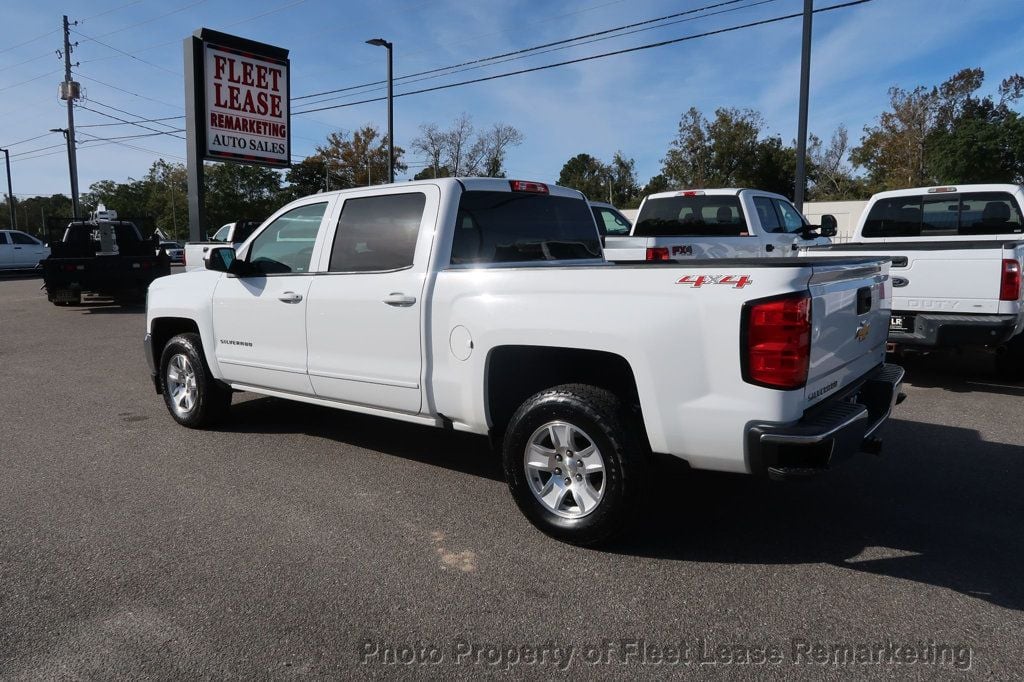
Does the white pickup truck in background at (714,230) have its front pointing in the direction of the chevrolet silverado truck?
no

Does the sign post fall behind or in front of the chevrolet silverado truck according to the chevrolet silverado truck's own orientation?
in front

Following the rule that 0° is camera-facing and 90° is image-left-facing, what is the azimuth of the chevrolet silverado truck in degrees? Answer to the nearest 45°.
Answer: approximately 135°

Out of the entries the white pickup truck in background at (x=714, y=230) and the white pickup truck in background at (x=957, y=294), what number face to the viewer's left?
0

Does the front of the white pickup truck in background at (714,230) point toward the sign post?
no

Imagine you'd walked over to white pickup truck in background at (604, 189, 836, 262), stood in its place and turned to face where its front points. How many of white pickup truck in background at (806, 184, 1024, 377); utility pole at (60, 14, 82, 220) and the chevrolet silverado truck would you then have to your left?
1

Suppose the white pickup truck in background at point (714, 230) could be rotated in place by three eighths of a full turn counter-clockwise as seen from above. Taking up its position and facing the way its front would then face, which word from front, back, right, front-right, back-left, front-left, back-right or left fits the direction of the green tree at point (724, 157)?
right

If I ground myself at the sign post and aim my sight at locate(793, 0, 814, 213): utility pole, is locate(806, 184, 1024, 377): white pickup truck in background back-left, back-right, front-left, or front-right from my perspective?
front-right

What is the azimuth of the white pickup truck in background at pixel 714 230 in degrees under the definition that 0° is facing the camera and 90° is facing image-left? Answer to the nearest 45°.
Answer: approximately 225°

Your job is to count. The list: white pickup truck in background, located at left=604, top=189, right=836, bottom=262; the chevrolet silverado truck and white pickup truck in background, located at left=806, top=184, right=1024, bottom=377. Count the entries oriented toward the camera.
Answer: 0

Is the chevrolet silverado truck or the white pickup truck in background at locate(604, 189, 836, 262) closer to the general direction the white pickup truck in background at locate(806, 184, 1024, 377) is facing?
the white pickup truck in background

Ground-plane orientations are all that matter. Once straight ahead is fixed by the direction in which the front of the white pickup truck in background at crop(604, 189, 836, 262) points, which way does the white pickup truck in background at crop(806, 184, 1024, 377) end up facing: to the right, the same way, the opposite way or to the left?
the same way

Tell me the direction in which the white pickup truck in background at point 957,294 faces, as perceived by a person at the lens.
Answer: facing away from the viewer and to the right of the viewer

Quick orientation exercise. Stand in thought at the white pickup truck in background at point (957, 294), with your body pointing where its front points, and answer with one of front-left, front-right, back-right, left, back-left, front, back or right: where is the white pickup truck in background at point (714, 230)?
left
